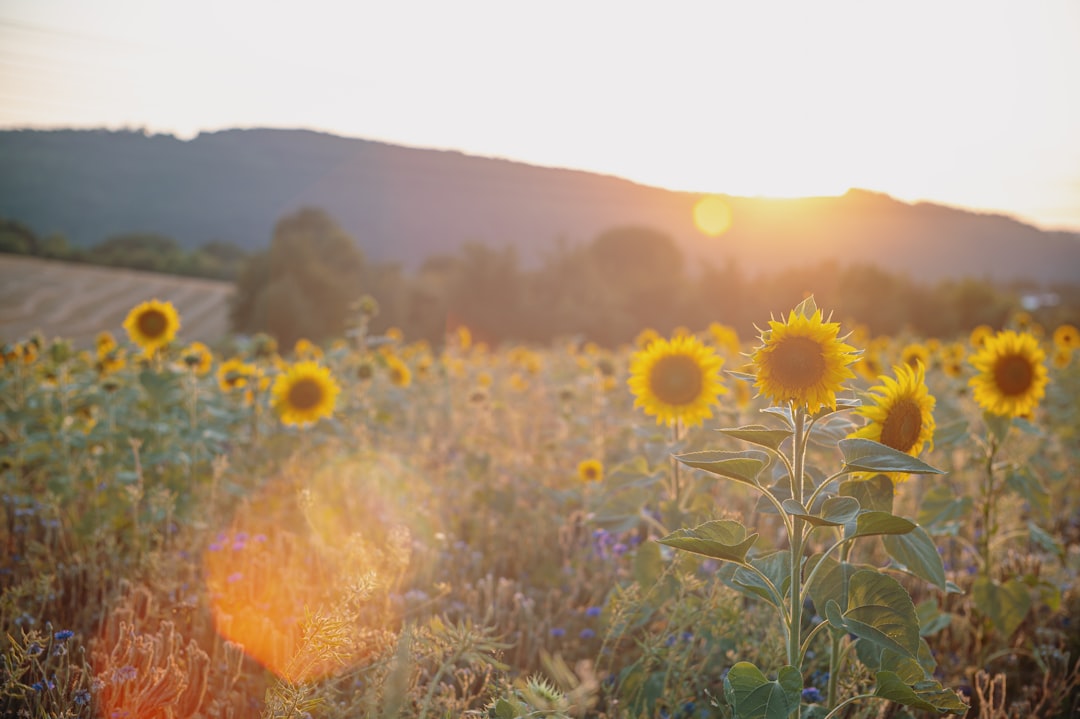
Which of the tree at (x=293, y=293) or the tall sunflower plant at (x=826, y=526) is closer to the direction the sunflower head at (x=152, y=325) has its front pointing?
the tall sunflower plant

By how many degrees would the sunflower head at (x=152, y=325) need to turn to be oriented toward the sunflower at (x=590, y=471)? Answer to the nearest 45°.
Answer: approximately 45° to its left

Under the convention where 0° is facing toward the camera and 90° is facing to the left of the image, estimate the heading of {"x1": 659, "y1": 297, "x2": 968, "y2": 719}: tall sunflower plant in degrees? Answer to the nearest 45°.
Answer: approximately 0°

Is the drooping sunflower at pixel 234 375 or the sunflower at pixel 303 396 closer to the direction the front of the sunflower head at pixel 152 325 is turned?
the sunflower at pixel 303 396

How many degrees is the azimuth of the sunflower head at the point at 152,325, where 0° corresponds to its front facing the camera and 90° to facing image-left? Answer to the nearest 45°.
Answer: approximately 0°

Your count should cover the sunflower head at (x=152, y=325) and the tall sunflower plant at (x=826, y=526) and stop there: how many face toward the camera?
2

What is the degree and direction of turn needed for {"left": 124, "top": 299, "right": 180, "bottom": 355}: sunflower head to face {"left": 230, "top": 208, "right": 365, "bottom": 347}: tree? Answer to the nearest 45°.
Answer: approximately 180°

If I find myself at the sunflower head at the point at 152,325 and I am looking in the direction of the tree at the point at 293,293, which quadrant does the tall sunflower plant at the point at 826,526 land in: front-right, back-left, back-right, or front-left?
back-right

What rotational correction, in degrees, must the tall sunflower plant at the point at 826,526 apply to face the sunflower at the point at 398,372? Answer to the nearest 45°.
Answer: approximately 135° to its right

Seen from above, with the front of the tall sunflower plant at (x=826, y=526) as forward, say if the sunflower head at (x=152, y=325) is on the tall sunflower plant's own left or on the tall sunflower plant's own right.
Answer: on the tall sunflower plant's own right
